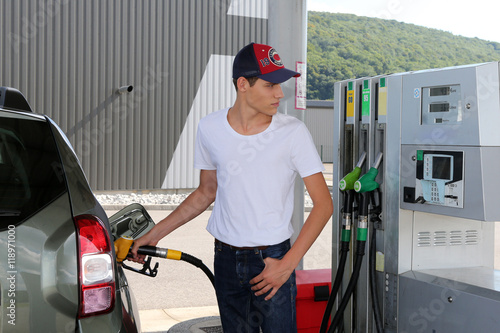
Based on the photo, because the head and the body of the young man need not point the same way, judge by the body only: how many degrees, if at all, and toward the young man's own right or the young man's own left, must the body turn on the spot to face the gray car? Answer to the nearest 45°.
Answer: approximately 45° to the young man's own right

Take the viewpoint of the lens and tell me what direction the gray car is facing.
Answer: facing away from the viewer

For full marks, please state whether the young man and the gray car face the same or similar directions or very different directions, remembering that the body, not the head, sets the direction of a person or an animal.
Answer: very different directions

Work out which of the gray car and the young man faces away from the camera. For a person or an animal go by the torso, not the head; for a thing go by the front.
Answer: the gray car

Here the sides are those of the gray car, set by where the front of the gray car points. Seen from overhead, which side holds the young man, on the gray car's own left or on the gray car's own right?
on the gray car's own right

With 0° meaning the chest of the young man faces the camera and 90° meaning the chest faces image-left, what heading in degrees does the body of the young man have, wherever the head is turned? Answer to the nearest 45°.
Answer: approximately 0°
